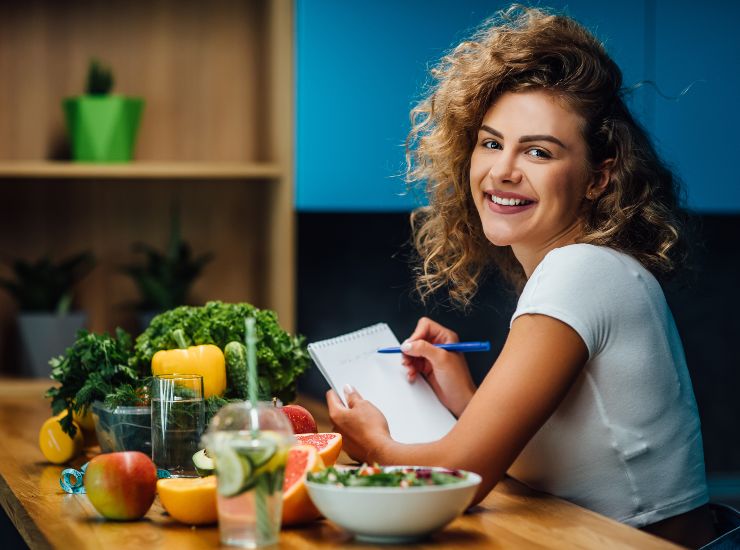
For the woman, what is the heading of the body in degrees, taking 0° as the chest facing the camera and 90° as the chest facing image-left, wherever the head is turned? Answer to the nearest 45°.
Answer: approximately 90°

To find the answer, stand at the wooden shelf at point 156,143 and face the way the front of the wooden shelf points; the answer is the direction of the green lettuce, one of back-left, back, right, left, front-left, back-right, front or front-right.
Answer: front

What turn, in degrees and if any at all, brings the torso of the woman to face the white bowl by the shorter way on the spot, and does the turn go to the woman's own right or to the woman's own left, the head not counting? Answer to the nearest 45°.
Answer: approximately 90° to the woman's own left

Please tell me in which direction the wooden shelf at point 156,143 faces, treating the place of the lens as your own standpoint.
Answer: facing the viewer

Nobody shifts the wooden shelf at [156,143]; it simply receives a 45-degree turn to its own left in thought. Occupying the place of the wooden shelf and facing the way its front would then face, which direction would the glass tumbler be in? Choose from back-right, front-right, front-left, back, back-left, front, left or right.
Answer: front-right

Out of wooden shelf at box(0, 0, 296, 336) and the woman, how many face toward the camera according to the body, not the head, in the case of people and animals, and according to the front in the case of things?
1

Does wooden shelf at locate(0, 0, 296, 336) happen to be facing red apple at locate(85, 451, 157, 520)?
yes

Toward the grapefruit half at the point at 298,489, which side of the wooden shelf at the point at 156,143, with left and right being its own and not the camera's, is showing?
front

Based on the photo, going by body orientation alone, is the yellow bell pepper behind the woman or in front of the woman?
in front

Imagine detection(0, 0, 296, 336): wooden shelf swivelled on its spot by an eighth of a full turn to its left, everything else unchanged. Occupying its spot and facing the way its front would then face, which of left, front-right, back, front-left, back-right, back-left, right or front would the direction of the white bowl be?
front-right

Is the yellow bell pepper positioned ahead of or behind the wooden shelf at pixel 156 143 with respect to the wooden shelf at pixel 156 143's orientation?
ahead

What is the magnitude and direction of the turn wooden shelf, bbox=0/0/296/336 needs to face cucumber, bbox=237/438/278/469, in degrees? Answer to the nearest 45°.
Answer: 0° — it already faces it

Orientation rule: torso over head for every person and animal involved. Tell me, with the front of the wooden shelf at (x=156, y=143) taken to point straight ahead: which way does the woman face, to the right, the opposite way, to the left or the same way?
to the right

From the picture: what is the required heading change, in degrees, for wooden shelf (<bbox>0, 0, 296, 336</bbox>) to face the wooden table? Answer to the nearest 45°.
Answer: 0° — it already faces it

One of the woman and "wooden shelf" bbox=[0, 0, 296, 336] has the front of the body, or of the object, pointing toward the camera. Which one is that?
the wooden shelf

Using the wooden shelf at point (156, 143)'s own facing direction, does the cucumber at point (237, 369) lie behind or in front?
in front
